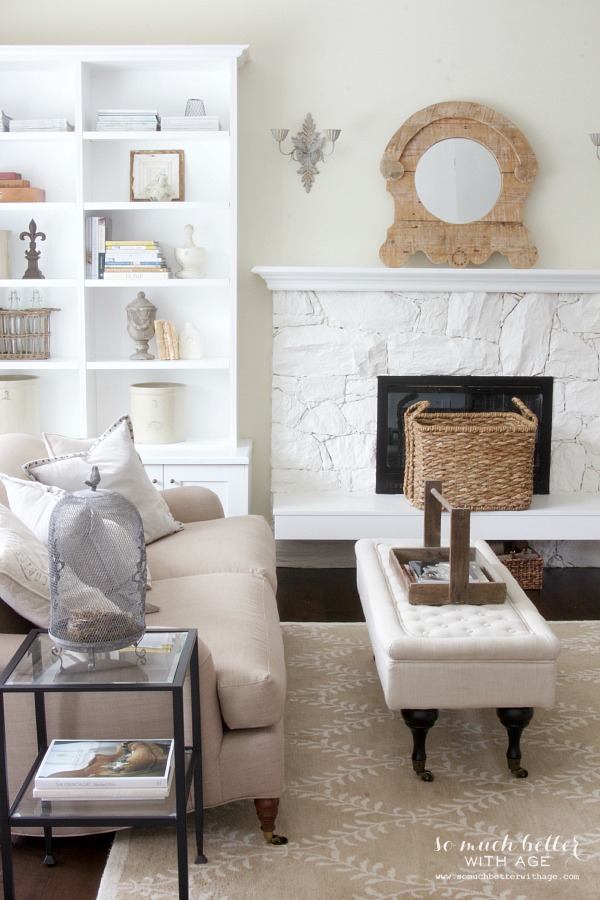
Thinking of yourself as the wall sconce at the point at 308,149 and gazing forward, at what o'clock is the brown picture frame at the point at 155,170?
The brown picture frame is roughly at 3 o'clock from the wall sconce.

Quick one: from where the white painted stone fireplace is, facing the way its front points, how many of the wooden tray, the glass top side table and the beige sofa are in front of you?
3

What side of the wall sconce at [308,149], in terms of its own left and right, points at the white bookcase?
right

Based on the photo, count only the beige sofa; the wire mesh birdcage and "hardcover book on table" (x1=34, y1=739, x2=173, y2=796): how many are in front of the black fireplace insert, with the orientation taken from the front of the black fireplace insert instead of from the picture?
3

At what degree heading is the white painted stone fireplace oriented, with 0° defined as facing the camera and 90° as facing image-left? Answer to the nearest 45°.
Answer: approximately 0°

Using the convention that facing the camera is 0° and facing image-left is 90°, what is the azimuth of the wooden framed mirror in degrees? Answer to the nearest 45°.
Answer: approximately 0°

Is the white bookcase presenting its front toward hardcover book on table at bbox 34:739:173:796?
yes

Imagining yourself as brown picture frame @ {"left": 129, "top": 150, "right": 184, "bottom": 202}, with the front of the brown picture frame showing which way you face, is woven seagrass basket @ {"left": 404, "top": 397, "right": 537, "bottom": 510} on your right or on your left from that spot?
on your left

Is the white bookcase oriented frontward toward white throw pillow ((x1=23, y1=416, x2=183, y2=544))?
yes

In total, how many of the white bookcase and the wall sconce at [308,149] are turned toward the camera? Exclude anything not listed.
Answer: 2
